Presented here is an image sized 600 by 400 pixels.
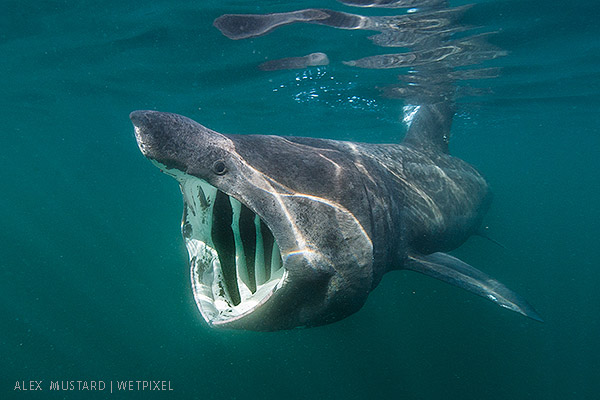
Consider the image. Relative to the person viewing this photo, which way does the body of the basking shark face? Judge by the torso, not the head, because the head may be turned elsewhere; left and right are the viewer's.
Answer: facing the viewer and to the left of the viewer
